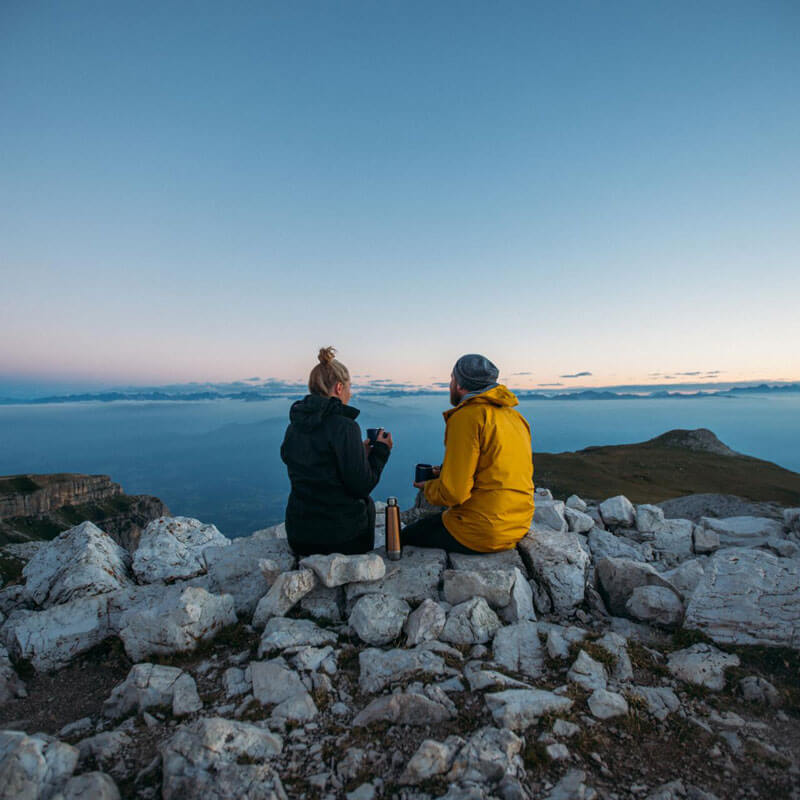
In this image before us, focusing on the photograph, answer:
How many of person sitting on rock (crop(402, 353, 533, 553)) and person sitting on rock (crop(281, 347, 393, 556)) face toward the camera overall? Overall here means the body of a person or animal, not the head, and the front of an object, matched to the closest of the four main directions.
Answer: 0

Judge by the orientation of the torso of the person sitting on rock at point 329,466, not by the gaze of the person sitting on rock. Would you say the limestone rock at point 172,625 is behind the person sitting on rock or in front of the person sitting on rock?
behind

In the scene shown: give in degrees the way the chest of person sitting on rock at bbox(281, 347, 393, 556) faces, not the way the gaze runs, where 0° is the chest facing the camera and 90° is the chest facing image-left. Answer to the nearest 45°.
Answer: approximately 225°

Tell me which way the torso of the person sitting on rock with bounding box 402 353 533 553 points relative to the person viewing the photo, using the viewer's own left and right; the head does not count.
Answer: facing away from the viewer and to the left of the viewer

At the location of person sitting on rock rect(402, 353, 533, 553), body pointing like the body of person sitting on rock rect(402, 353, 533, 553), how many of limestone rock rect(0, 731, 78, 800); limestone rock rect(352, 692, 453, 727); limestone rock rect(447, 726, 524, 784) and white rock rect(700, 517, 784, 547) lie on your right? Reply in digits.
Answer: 1

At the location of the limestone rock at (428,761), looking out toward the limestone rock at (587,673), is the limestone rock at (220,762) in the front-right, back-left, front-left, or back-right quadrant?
back-left

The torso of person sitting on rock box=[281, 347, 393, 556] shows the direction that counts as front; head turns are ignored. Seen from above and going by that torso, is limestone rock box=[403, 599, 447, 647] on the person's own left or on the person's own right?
on the person's own right

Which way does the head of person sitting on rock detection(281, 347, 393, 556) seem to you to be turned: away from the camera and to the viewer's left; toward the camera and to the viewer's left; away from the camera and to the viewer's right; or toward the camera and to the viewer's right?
away from the camera and to the viewer's right

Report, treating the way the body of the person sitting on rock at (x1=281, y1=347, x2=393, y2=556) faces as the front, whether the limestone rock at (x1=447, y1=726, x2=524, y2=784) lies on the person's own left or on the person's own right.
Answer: on the person's own right

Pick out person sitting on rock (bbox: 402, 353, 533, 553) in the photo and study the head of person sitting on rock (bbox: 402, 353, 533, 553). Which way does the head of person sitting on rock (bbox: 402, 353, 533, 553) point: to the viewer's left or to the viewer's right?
to the viewer's left

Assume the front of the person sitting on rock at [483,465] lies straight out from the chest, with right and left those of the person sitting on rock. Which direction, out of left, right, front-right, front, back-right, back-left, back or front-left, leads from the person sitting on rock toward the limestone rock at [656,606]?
back-right

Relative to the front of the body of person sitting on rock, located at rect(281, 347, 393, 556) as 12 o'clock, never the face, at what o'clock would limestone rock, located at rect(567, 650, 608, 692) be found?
The limestone rock is roughly at 3 o'clock from the person sitting on rock.
